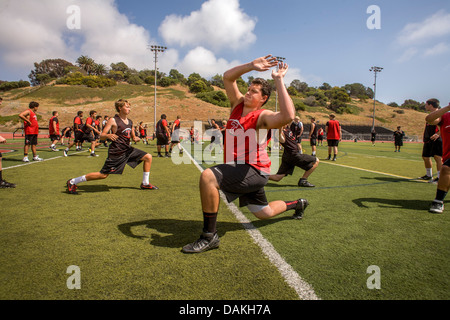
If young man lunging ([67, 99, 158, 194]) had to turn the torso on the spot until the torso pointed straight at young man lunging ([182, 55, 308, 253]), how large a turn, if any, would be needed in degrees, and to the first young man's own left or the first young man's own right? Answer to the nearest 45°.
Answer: approximately 90° to the first young man's own right

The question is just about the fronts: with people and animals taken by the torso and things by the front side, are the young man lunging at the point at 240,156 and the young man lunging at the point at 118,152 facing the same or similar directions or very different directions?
very different directions

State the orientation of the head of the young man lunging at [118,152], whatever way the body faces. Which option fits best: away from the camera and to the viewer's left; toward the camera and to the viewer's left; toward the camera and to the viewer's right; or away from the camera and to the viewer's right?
toward the camera and to the viewer's right

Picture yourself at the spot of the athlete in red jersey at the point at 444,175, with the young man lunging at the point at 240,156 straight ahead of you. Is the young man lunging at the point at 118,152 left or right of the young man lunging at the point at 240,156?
right

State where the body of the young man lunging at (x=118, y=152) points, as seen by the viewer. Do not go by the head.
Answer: to the viewer's right

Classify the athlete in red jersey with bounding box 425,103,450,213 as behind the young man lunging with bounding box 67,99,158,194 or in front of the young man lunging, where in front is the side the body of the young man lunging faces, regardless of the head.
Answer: in front

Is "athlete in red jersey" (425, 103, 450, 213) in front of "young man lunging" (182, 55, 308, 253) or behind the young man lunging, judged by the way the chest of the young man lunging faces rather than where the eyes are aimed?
behind
